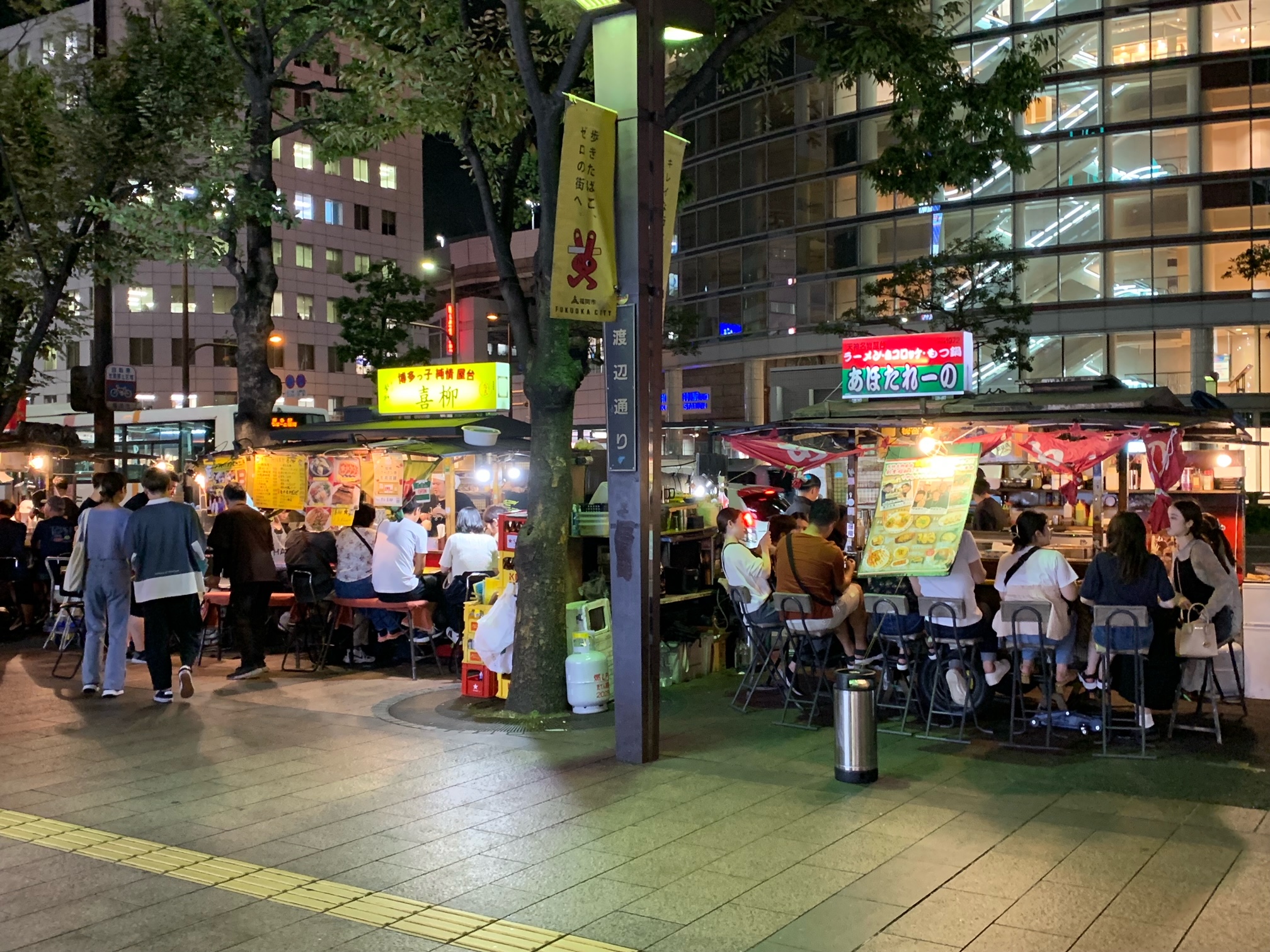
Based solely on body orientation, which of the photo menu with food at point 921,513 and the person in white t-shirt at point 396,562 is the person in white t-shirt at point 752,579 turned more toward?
the photo menu with food

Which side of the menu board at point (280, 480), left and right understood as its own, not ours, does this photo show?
front

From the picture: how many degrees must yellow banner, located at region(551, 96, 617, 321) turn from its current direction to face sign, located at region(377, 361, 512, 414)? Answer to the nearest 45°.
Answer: approximately 180°

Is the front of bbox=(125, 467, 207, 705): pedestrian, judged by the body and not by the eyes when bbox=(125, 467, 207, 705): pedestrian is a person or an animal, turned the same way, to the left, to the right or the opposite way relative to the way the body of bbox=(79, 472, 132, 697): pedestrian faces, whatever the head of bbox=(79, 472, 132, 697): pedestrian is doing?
the same way

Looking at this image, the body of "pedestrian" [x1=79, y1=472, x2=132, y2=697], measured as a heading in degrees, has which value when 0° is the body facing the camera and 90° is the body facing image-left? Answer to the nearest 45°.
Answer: approximately 180°

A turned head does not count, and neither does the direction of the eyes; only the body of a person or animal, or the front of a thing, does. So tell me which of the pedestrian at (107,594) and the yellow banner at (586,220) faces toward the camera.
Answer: the yellow banner

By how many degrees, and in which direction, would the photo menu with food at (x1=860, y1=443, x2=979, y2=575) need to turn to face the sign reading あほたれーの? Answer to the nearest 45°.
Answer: approximately 180°

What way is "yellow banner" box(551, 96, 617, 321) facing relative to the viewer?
toward the camera

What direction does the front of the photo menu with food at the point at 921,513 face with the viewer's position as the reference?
facing the viewer

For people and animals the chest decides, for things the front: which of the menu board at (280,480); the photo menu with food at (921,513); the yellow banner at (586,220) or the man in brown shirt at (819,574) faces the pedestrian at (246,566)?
the menu board

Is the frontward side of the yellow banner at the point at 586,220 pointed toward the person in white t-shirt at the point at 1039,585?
no

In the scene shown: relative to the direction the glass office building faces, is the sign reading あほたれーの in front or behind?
in front

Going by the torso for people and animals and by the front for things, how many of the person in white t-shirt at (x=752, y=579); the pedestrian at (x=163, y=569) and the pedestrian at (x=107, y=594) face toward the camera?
0

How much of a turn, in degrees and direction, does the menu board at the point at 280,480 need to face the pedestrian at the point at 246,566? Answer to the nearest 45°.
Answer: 0° — it already faces them

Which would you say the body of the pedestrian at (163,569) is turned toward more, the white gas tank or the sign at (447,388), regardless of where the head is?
the sign

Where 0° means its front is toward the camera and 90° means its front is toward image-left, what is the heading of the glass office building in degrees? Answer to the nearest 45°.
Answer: approximately 45°

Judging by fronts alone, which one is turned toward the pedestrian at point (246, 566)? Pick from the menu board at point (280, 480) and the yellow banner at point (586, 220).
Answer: the menu board
